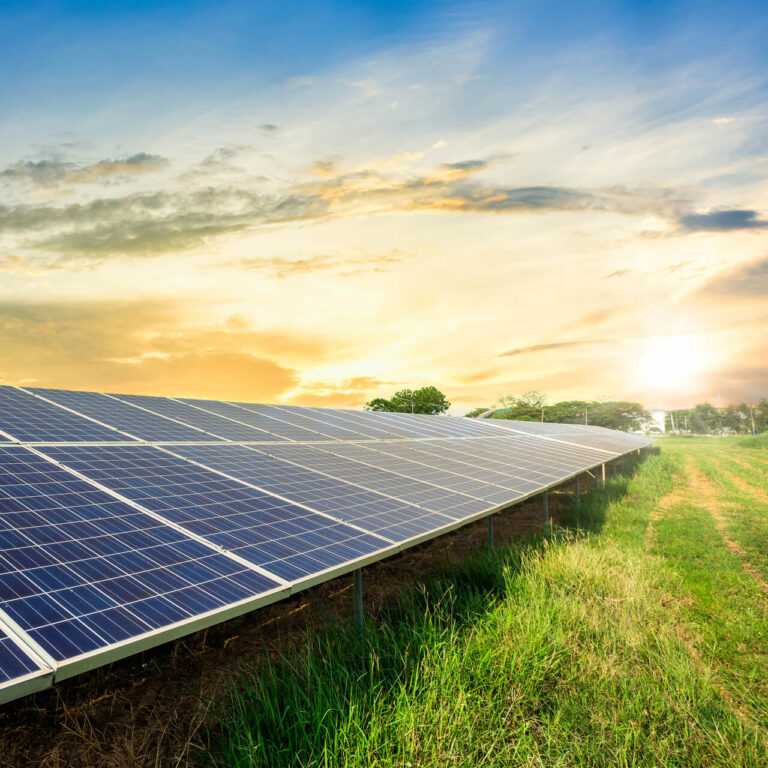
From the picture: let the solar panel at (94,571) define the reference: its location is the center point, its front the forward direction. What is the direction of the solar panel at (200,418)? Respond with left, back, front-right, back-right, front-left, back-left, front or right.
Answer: back-left

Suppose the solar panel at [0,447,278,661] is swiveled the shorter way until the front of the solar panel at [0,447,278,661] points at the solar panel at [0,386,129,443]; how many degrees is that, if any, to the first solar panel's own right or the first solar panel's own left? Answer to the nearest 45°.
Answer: approximately 135° to the first solar panel's own left

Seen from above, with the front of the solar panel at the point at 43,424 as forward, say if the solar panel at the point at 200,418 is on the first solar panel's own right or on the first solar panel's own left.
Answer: on the first solar panel's own left

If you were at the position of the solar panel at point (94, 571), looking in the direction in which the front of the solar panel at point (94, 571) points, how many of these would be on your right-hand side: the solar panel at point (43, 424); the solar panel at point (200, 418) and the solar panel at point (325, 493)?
0

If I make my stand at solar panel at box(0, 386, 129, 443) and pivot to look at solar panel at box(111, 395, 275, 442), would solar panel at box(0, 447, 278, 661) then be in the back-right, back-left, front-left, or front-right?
back-right

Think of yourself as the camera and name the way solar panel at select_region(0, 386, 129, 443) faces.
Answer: facing the viewer and to the right of the viewer

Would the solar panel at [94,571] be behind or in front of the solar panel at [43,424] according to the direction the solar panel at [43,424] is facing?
in front

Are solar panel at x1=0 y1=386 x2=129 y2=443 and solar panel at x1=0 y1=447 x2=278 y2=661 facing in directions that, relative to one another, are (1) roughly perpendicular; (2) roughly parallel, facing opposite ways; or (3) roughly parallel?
roughly parallel

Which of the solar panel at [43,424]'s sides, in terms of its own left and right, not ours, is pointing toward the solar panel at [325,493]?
front

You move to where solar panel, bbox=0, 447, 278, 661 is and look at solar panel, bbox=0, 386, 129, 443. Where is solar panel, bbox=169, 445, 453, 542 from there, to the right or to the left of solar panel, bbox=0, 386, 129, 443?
right

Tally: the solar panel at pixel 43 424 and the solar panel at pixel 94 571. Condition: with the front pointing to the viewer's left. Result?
0

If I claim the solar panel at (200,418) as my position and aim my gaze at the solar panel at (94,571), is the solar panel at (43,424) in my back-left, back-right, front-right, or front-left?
front-right
